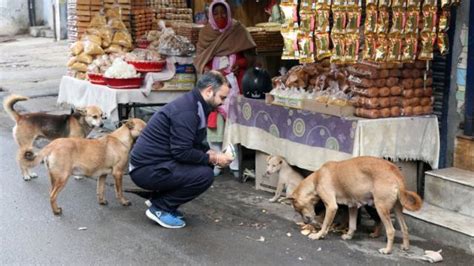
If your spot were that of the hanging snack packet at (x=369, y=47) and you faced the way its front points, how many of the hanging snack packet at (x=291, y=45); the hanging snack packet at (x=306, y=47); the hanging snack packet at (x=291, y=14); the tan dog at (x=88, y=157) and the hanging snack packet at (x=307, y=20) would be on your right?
5

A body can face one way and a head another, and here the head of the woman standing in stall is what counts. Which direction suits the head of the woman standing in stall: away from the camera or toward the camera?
toward the camera

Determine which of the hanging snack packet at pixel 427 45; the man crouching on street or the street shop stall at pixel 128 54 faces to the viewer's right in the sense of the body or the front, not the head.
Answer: the man crouching on street

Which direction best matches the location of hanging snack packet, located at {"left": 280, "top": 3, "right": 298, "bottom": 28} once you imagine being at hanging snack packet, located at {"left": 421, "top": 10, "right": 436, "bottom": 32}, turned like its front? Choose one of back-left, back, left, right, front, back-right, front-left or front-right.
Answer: right

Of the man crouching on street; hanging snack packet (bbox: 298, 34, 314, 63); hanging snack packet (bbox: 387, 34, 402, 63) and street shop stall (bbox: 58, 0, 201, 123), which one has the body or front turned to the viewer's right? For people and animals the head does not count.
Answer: the man crouching on street

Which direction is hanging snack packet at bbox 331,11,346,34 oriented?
toward the camera

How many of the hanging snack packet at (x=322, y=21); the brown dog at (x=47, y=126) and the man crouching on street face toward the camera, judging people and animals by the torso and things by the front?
1

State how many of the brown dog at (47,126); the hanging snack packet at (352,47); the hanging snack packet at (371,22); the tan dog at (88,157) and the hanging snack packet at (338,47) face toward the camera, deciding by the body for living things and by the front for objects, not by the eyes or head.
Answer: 3

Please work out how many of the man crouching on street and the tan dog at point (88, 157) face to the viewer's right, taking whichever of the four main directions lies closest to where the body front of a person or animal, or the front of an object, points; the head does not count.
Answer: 2

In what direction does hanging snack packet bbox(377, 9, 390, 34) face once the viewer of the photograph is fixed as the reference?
facing the viewer

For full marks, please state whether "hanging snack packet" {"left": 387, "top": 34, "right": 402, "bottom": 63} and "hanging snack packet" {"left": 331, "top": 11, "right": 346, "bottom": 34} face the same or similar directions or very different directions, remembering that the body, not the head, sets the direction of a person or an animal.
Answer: same or similar directions

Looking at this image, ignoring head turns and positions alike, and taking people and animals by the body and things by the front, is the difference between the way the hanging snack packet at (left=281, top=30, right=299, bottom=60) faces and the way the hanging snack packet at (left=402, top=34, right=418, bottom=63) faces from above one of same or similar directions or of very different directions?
same or similar directions

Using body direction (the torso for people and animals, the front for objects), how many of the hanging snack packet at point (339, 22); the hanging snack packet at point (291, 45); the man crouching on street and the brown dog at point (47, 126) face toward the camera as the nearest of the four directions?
2

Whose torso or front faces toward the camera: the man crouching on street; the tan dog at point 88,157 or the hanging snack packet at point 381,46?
the hanging snack packet

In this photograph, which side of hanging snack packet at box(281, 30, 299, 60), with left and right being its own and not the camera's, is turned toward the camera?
front

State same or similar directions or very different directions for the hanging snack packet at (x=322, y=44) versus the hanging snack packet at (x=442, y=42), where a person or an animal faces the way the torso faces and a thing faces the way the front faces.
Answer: same or similar directions

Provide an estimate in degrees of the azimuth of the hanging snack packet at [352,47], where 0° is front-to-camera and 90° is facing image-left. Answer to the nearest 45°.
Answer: approximately 0°

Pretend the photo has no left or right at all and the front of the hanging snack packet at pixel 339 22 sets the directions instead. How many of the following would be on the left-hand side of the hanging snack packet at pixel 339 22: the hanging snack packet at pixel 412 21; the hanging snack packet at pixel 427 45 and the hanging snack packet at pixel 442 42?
3

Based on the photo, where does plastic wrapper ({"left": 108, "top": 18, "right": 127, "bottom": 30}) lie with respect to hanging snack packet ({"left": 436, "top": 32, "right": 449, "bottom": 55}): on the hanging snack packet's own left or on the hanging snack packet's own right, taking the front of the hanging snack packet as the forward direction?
on the hanging snack packet's own right

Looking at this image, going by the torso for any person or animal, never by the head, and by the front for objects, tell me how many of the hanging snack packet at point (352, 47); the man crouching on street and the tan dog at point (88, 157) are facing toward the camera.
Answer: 1

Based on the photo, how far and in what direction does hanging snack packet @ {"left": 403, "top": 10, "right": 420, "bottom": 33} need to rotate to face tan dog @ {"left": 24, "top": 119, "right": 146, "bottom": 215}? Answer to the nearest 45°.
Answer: approximately 90° to its right
